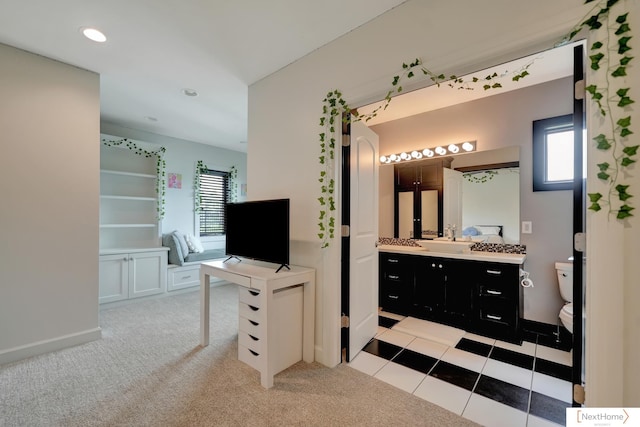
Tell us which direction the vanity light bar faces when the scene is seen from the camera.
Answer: facing the viewer and to the left of the viewer

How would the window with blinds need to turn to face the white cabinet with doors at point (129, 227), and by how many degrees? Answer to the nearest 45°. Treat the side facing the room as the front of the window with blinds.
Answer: approximately 90° to its right

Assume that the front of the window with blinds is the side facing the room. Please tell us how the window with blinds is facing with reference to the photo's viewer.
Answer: facing the viewer and to the right of the viewer

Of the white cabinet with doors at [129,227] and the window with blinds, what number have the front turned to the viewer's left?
0

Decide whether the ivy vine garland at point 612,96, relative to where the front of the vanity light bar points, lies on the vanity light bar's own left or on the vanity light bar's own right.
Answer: on the vanity light bar's own left

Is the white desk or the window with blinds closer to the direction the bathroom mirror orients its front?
the white desk

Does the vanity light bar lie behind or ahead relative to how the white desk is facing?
behind

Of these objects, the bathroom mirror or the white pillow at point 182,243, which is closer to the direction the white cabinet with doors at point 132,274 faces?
the bathroom mirror

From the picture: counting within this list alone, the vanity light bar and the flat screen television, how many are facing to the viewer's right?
0

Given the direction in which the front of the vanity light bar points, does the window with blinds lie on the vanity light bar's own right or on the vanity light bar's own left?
on the vanity light bar's own right

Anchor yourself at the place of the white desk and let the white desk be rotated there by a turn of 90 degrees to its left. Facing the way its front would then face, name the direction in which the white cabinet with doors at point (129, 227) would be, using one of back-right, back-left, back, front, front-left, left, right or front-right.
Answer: back

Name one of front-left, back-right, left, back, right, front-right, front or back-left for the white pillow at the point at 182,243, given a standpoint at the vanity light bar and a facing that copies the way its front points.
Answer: front-right
